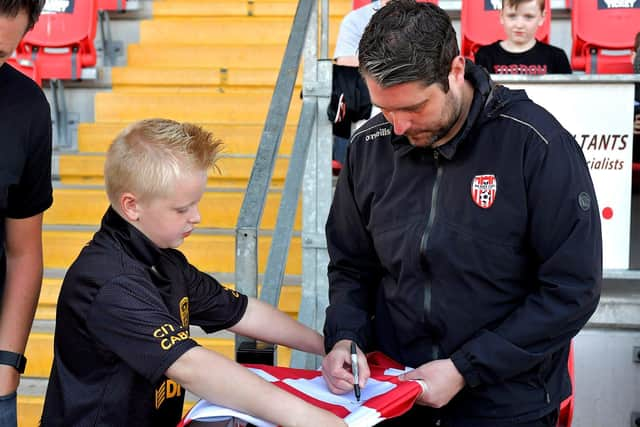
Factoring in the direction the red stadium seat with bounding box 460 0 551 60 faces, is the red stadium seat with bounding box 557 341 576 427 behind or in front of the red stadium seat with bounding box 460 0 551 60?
in front

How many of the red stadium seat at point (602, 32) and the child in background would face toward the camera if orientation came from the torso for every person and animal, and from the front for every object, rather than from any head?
2

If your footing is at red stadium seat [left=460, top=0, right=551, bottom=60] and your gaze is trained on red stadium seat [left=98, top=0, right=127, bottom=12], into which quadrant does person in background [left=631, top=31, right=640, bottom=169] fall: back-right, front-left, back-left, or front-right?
back-left

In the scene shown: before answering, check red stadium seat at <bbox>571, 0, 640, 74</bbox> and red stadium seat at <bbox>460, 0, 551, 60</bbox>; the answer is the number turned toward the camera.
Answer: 2

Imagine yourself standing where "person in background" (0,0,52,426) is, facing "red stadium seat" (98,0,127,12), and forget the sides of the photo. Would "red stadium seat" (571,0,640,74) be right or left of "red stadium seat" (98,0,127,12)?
right

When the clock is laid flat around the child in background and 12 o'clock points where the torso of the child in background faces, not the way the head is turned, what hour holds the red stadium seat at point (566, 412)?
The red stadium seat is roughly at 12 o'clock from the child in background.

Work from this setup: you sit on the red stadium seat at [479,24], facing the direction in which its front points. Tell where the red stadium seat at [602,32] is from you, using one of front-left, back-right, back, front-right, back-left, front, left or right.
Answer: left

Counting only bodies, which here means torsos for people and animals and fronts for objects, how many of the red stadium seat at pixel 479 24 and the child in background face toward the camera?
2
